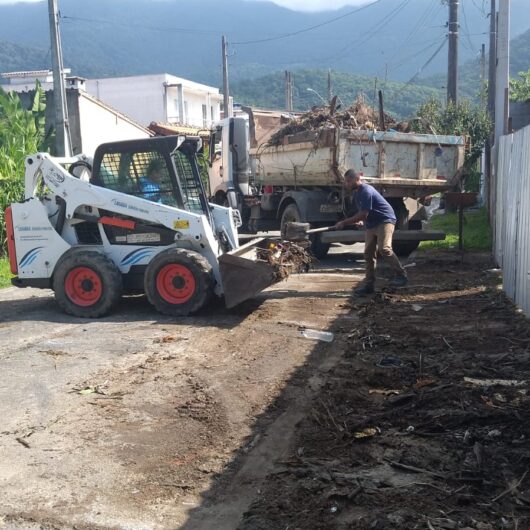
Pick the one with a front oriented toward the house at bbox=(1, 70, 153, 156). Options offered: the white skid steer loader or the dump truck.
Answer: the dump truck

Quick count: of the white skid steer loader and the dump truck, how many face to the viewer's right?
1

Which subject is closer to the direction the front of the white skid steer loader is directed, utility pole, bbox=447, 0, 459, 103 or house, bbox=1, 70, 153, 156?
the utility pole

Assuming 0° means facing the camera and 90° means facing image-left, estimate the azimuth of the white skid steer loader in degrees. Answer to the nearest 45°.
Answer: approximately 270°

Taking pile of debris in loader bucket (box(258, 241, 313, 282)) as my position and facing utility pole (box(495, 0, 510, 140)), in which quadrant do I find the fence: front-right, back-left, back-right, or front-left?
front-right

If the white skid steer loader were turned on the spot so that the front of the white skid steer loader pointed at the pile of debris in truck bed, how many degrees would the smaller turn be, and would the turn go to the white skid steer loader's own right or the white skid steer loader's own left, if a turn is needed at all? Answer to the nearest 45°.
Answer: approximately 45° to the white skid steer loader's own left

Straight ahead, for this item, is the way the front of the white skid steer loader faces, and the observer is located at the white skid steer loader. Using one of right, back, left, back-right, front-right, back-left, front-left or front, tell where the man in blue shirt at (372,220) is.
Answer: front

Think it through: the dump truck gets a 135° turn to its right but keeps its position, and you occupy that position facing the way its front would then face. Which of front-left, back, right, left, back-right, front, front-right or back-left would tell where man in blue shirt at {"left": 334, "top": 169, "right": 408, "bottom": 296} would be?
right

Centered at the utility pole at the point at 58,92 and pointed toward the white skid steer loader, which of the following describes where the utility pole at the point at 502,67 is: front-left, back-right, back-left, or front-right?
front-left

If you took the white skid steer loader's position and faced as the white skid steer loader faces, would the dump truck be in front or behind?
in front

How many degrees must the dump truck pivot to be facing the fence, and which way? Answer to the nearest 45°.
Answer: approximately 180°

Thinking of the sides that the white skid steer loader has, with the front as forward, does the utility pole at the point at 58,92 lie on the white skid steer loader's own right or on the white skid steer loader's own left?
on the white skid steer loader's own left

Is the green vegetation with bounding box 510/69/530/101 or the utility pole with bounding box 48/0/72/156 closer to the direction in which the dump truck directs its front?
the utility pole

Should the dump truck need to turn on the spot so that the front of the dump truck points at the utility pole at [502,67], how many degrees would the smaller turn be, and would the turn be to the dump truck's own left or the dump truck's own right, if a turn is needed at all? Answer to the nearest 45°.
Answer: approximately 135° to the dump truck's own right

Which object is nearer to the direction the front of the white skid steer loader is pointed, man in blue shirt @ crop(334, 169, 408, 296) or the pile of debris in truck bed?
the man in blue shirt

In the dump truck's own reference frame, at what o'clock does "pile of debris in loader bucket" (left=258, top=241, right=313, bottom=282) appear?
The pile of debris in loader bucket is roughly at 8 o'clock from the dump truck.
